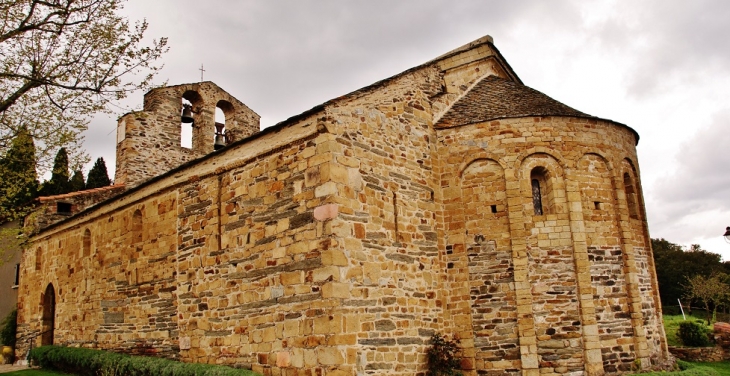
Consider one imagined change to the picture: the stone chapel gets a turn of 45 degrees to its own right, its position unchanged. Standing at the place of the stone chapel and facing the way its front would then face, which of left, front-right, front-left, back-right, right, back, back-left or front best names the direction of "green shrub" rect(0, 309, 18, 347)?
front-left

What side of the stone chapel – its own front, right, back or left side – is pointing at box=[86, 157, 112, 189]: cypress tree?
front
